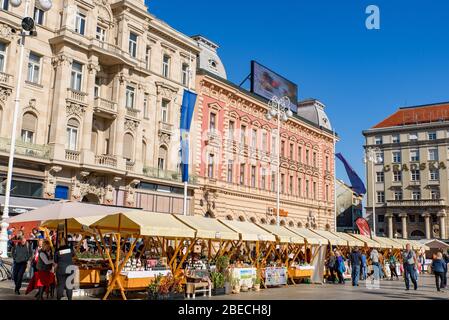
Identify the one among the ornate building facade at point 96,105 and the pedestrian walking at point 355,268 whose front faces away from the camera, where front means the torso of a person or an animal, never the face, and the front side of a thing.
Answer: the pedestrian walking

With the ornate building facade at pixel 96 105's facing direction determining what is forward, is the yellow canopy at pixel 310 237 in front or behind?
in front

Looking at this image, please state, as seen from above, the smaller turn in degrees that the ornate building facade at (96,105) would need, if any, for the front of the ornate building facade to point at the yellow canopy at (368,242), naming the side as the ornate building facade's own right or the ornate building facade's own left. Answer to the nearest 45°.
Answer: approximately 45° to the ornate building facade's own left

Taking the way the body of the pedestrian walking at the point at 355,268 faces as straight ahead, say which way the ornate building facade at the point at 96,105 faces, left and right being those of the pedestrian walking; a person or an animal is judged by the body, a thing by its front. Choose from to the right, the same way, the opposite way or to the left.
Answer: to the right

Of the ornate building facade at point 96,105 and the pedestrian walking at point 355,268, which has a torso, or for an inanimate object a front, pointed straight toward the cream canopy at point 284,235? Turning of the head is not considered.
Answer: the ornate building facade

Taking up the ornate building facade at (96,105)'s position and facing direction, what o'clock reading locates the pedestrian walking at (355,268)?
The pedestrian walking is roughly at 12 o'clock from the ornate building facade.
